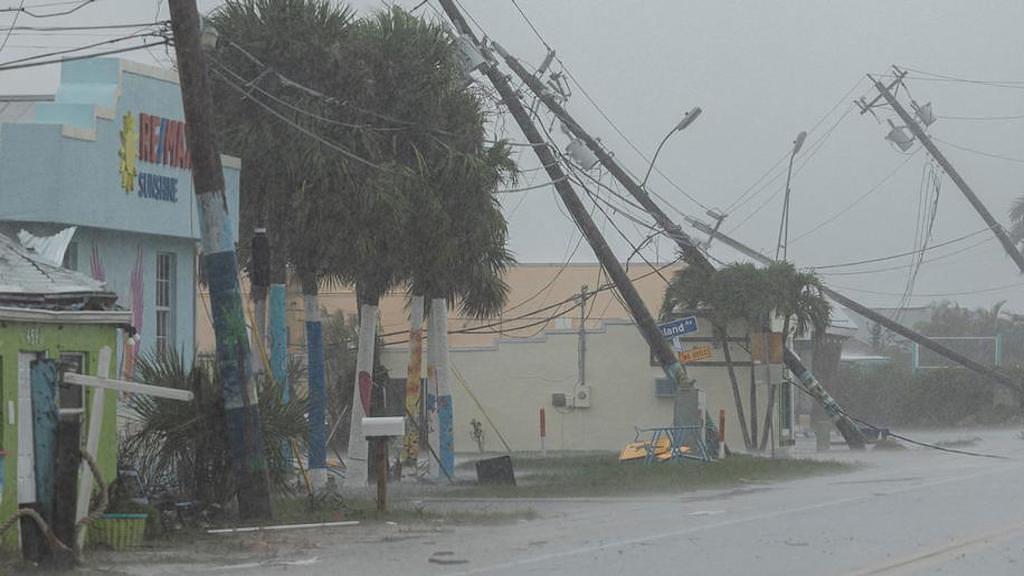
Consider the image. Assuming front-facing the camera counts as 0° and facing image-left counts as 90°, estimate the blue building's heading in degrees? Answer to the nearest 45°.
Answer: approximately 315°

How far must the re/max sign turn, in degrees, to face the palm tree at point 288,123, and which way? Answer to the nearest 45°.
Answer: approximately 90° to its left

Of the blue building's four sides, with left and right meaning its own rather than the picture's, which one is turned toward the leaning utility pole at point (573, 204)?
left

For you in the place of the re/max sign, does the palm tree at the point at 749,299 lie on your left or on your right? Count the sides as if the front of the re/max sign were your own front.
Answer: on your left

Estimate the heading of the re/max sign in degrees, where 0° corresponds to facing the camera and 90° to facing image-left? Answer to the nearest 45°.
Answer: approximately 315°

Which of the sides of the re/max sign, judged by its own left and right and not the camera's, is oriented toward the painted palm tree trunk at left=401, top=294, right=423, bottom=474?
left

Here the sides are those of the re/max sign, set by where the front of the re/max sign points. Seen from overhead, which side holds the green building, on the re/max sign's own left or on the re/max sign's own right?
on the re/max sign's own right

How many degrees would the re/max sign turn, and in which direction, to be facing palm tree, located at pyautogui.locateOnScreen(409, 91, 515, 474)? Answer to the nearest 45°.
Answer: approximately 90° to its left

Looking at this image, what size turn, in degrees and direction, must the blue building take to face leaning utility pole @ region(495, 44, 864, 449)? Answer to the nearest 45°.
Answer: approximately 90° to its left
